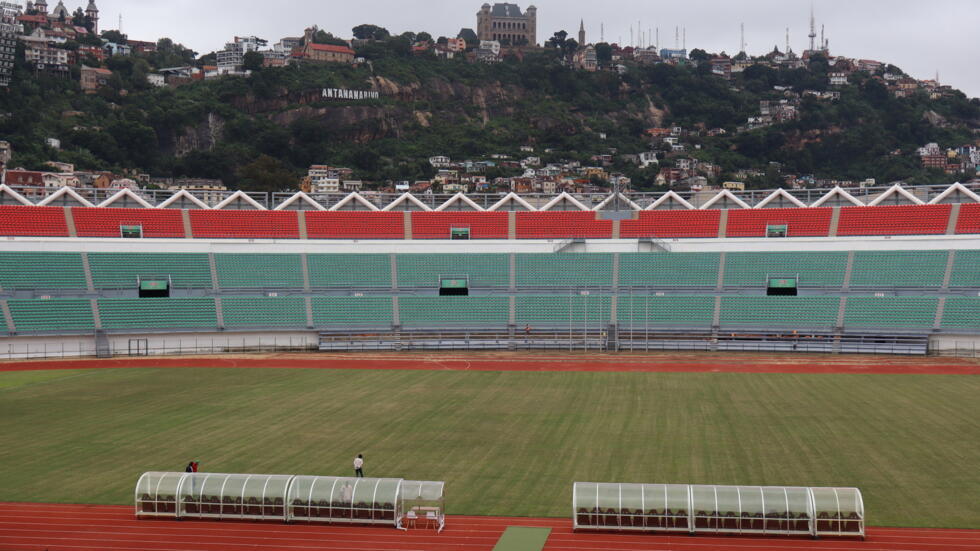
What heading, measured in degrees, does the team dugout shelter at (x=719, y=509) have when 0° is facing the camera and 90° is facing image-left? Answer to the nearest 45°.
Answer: approximately 180°

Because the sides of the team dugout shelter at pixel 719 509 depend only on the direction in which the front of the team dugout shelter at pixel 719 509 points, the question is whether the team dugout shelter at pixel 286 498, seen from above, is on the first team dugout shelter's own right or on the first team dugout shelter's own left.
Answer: on the first team dugout shelter's own left
